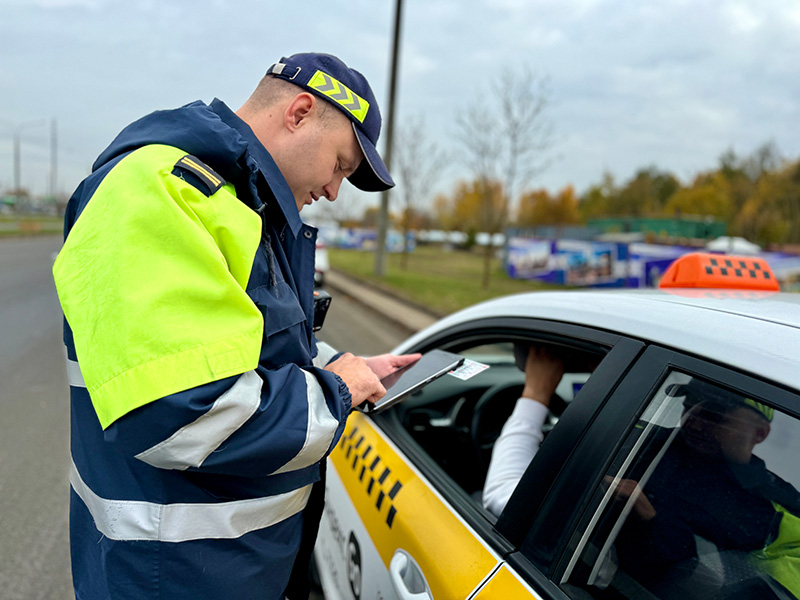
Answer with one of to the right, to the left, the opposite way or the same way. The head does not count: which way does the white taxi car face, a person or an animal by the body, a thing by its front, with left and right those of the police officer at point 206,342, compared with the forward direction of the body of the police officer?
to the left

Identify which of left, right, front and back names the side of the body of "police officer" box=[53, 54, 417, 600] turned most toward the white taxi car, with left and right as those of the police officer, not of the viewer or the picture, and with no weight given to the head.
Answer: front

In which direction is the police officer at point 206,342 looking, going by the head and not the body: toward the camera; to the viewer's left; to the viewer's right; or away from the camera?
to the viewer's right

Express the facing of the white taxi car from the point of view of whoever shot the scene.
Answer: facing away from the viewer and to the left of the viewer

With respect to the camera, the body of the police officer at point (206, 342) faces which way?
to the viewer's right
